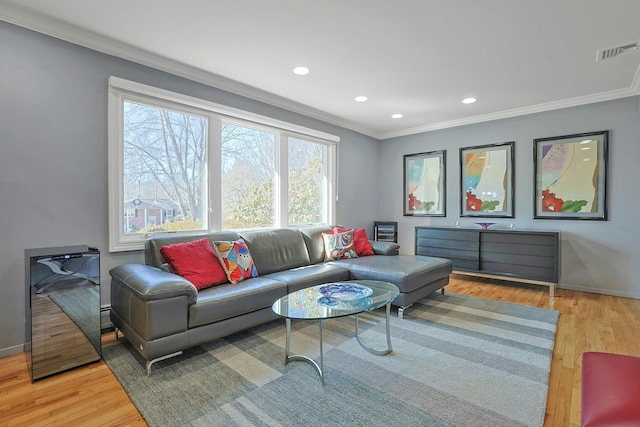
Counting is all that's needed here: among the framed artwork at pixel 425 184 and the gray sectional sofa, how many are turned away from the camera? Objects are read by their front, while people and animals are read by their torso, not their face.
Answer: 0

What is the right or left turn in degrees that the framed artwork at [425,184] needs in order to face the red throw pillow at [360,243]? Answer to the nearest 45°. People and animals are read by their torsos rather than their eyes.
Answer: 0° — it already faces it

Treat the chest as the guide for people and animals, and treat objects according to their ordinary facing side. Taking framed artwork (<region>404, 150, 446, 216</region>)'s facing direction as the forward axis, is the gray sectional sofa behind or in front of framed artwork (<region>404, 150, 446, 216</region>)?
in front

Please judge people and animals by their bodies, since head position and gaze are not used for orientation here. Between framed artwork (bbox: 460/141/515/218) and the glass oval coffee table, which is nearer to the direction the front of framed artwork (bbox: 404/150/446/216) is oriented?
the glass oval coffee table

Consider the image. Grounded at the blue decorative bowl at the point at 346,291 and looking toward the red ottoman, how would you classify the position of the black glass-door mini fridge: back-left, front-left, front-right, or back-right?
back-right

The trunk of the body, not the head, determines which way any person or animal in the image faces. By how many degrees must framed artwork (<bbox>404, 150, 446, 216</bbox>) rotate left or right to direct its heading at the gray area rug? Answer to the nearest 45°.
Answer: approximately 45° to its left

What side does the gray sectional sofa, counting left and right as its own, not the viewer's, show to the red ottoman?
front

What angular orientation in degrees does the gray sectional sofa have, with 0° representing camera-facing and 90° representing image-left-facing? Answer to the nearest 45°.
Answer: approximately 315°

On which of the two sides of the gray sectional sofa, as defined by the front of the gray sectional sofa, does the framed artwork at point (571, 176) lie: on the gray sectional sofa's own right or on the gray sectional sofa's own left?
on the gray sectional sofa's own left

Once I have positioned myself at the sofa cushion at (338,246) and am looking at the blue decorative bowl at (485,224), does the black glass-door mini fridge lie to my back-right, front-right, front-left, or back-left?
back-right

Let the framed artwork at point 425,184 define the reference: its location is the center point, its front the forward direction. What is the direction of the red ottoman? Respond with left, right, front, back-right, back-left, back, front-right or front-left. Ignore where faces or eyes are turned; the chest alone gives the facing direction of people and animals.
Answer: front-left

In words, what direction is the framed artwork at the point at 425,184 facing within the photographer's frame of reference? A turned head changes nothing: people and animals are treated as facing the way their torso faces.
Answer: facing the viewer and to the left of the viewer

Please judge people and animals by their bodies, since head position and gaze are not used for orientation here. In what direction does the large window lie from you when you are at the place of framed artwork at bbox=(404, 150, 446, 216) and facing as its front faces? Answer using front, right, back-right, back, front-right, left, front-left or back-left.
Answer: front
